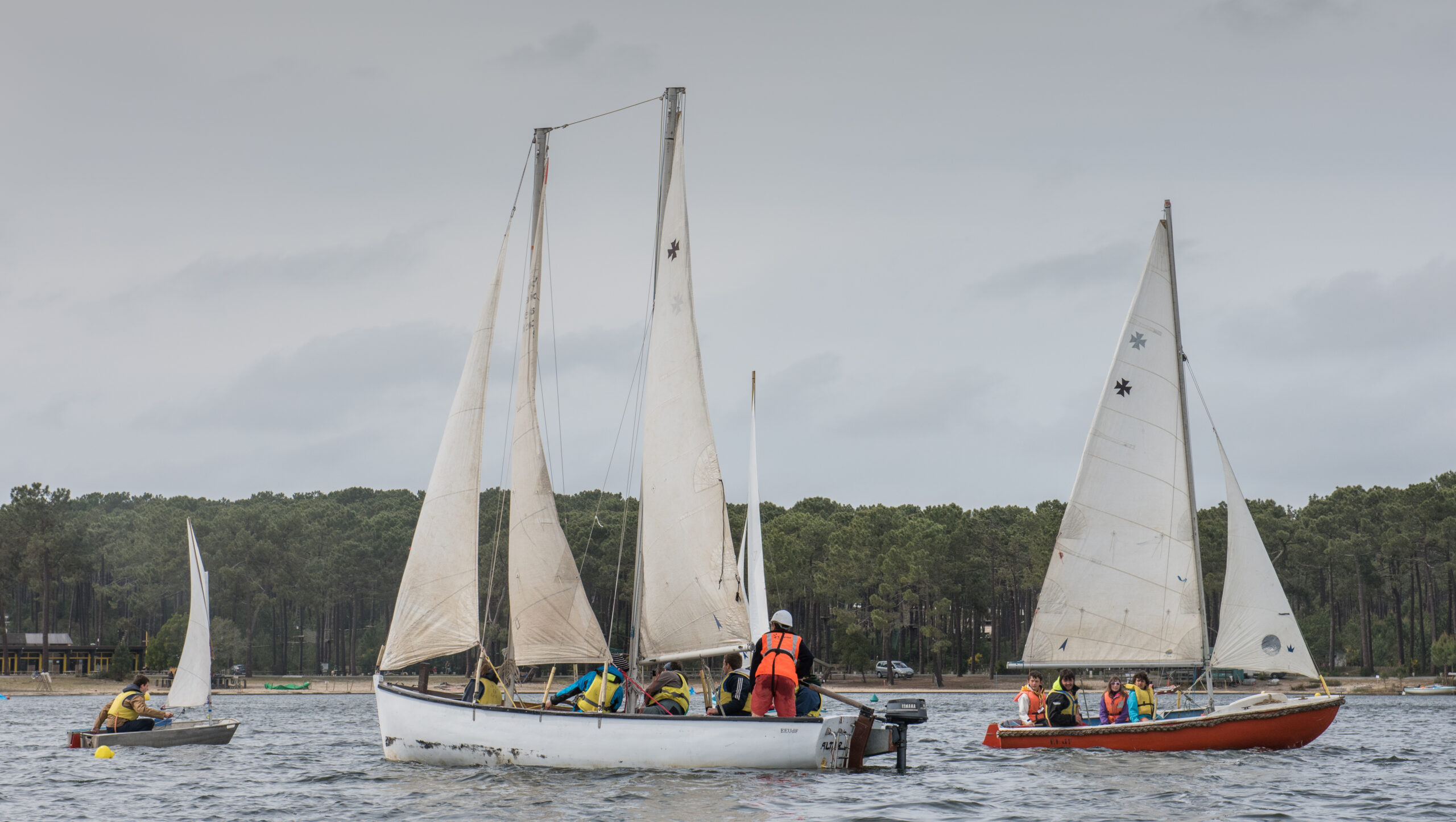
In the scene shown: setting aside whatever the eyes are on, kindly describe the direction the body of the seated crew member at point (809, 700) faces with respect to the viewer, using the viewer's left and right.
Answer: facing away from the viewer

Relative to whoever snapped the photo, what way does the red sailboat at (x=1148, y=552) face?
facing to the right of the viewer

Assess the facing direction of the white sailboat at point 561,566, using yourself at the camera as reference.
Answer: facing to the left of the viewer

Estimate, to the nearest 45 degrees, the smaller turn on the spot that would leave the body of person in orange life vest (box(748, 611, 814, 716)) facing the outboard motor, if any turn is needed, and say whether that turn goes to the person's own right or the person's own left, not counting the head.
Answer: approximately 45° to the person's own right

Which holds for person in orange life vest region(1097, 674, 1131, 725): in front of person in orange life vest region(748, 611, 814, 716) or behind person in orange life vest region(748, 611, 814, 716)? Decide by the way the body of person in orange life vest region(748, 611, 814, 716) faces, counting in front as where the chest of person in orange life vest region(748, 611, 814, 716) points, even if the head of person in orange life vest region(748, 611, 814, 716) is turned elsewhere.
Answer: in front

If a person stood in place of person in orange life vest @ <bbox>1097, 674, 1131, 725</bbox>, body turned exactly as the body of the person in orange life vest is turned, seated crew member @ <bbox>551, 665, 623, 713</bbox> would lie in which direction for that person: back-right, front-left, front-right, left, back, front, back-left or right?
front-right

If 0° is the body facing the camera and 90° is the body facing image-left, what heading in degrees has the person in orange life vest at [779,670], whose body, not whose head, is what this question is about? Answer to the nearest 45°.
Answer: approximately 180°
